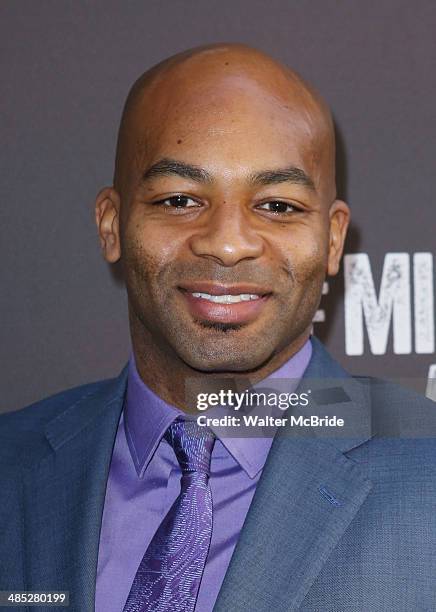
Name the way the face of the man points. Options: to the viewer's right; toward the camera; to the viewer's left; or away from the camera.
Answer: toward the camera

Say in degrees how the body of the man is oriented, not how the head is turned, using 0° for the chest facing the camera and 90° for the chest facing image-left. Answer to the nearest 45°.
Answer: approximately 0°
